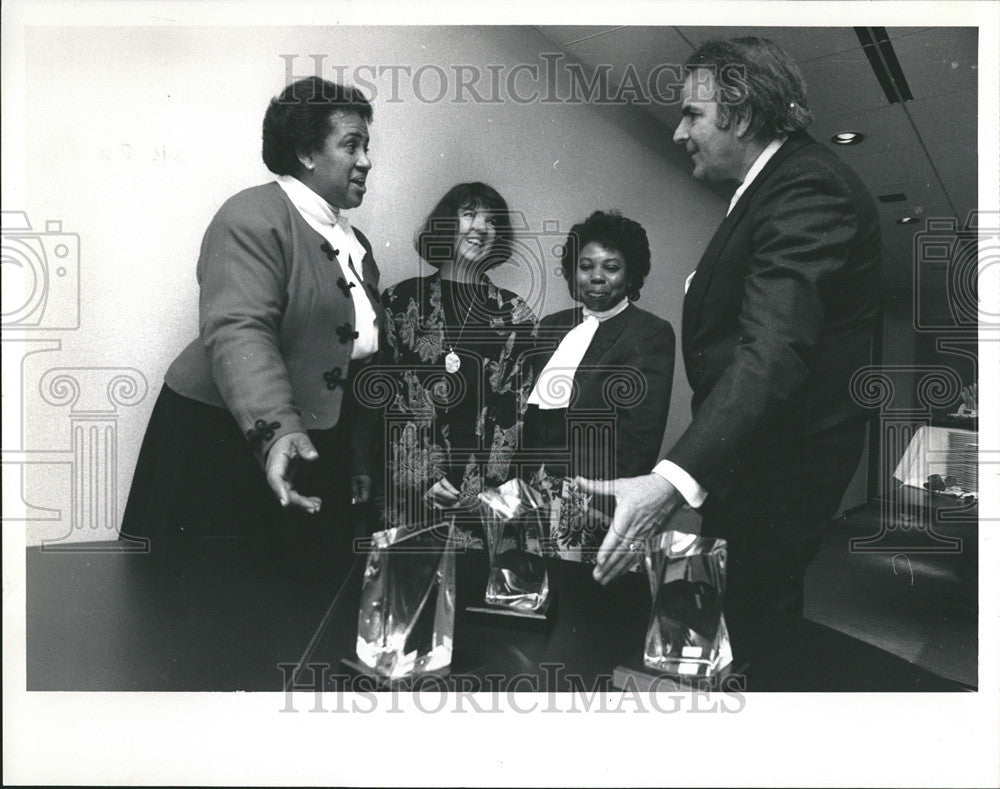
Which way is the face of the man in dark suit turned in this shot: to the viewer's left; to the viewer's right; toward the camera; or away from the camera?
to the viewer's left

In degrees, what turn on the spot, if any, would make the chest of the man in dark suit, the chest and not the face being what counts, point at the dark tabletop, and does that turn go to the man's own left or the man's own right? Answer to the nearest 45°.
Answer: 0° — they already face it

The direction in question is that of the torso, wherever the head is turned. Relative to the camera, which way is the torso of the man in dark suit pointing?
to the viewer's left
